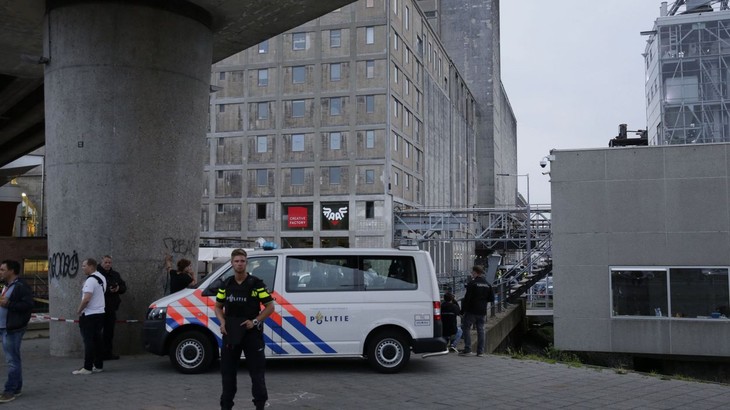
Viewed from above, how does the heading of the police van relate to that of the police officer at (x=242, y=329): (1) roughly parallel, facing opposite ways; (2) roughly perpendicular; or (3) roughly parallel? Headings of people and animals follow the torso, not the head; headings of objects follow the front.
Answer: roughly perpendicular

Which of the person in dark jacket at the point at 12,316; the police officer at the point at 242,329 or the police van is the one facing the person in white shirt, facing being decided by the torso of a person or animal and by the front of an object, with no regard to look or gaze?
the police van

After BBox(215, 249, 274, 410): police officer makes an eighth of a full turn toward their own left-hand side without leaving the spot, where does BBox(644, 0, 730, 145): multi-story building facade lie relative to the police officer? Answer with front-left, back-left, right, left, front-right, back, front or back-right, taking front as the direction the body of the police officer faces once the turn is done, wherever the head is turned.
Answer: left

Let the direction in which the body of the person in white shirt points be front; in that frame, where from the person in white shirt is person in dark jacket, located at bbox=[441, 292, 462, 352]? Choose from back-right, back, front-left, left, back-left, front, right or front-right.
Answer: back

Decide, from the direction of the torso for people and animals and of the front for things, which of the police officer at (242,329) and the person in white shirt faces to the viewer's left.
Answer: the person in white shirt

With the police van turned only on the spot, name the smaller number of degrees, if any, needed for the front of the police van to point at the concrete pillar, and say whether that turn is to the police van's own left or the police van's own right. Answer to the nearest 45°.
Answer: approximately 45° to the police van's own right

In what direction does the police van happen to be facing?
to the viewer's left

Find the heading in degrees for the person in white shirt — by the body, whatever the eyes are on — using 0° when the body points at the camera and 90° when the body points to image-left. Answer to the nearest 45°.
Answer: approximately 90°

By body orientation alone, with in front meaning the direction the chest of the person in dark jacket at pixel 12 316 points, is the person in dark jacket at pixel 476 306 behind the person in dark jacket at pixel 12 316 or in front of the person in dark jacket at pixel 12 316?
behind
